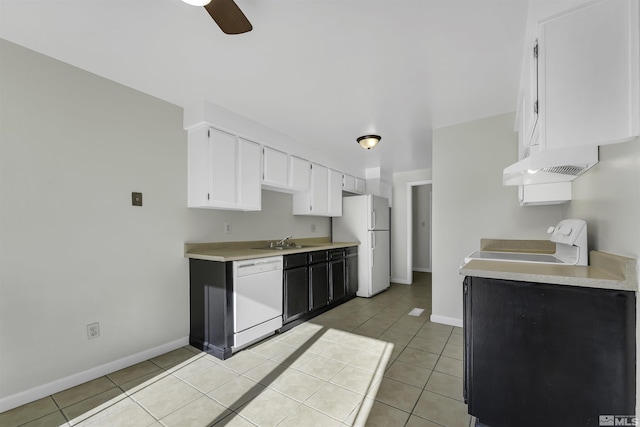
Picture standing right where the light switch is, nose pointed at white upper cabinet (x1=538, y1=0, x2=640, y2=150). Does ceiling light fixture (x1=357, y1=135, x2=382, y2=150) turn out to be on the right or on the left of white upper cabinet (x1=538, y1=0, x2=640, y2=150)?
left

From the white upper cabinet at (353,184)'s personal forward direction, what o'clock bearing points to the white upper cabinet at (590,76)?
the white upper cabinet at (590,76) is roughly at 1 o'clock from the white upper cabinet at (353,184).

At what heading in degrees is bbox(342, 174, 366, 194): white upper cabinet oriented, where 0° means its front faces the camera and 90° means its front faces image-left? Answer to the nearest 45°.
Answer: approximately 315°

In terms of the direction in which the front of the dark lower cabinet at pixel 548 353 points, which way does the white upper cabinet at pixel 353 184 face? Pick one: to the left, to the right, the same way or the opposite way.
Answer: the opposite way

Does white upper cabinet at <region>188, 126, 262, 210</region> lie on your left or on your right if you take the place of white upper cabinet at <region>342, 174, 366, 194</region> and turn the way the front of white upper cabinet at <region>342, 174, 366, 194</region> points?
on your right

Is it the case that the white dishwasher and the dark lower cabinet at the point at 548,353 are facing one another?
yes

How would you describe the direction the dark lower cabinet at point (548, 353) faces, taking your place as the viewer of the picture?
facing to the left of the viewer

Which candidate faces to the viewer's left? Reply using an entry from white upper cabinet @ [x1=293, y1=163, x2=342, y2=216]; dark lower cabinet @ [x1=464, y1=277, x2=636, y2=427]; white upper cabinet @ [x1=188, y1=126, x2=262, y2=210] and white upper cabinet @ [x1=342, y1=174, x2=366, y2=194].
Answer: the dark lower cabinet

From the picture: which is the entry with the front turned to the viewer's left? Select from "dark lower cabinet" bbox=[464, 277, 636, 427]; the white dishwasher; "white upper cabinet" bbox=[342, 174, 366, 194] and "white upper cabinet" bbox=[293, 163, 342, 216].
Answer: the dark lower cabinet

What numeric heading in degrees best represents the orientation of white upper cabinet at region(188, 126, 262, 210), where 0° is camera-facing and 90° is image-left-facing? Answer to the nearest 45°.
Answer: approximately 315°
